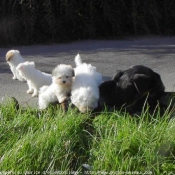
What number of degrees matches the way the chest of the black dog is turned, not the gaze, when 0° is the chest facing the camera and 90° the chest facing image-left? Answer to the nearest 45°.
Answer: approximately 90°

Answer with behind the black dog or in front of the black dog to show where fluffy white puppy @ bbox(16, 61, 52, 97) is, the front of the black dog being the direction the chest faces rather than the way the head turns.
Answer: in front

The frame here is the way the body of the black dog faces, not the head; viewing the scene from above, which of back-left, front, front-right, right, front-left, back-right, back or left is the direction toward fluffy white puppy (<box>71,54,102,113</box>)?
front

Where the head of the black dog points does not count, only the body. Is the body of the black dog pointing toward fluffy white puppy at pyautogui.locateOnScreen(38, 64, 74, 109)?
yes

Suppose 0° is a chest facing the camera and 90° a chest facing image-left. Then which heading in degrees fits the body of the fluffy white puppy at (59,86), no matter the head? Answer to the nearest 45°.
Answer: approximately 315°

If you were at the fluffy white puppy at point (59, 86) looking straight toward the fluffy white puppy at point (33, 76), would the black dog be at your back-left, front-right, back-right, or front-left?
back-right

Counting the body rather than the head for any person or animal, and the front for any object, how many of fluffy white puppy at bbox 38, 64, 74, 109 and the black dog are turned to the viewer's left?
1
